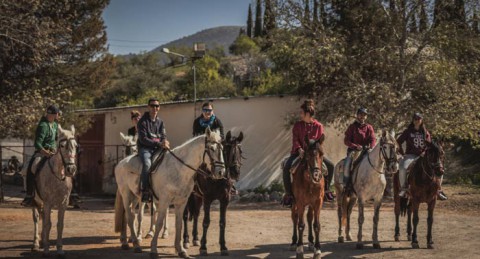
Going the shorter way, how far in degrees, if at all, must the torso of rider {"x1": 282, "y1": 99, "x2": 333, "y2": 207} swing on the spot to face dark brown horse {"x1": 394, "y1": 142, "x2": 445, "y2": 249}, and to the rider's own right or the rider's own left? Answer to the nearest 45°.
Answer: approximately 135° to the rider's own left

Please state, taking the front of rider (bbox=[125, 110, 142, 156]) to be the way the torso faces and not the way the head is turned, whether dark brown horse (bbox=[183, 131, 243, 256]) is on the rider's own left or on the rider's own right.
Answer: on the rider's own left

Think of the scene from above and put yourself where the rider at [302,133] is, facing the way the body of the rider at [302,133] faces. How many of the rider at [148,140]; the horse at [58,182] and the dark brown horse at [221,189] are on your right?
3

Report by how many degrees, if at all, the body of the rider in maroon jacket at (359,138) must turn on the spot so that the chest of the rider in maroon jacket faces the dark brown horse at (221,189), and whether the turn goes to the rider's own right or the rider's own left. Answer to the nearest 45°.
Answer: approximately 90° to the rider's own right

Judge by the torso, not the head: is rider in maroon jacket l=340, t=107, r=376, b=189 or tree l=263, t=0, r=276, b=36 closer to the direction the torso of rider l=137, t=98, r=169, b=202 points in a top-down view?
the rider in maroon jacket

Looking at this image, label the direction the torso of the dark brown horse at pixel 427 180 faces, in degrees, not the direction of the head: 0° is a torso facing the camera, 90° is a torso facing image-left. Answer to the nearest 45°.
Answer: approximately 315°

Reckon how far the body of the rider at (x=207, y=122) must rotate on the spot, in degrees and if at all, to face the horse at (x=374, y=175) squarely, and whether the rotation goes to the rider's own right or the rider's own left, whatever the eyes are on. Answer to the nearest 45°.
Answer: approximately 90° to the rider's own left
